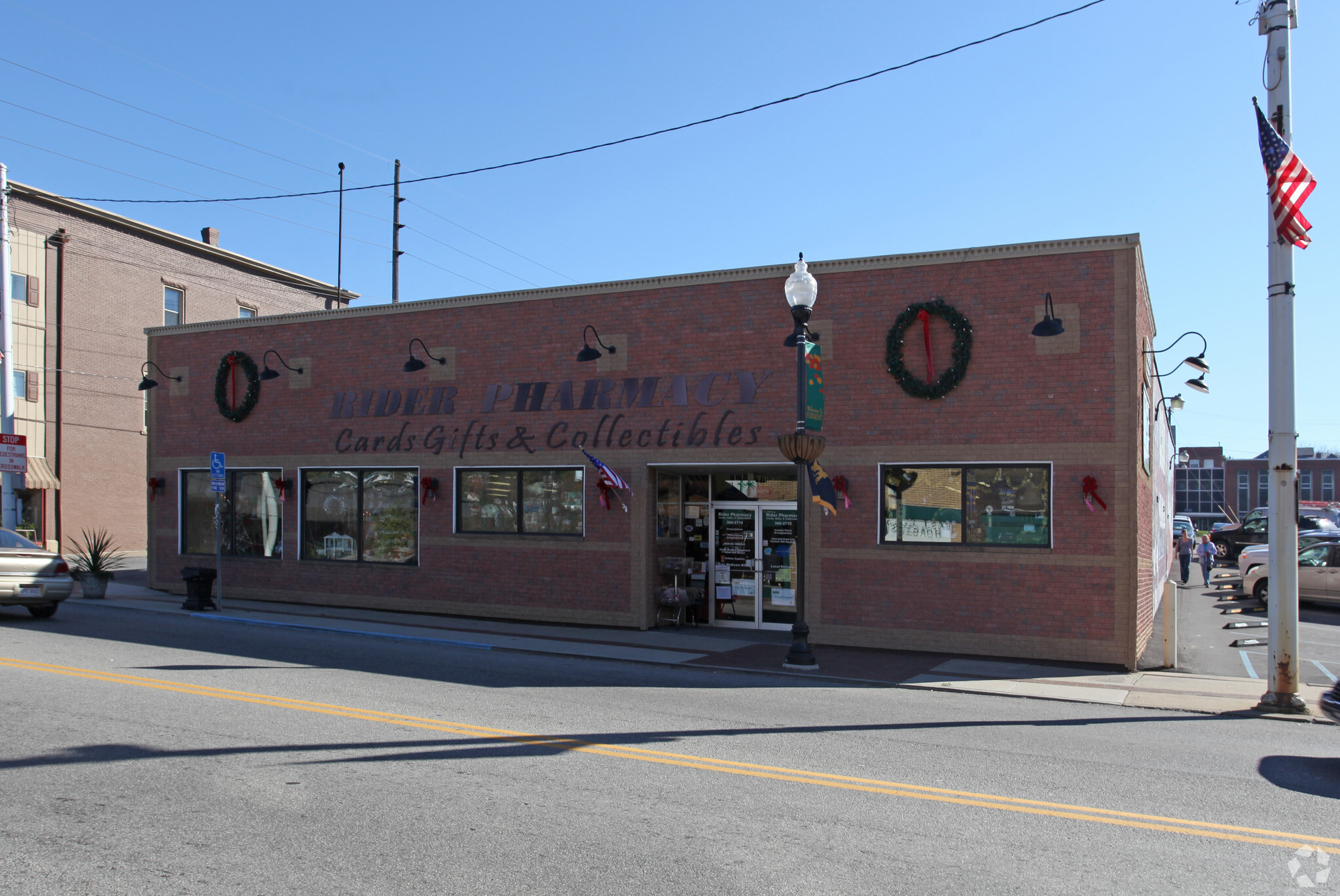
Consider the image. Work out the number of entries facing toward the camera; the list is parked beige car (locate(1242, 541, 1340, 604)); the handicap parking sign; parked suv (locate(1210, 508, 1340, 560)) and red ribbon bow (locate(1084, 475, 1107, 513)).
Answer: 2

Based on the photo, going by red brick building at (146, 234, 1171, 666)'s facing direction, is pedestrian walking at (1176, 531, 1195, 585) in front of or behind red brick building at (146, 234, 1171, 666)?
behind

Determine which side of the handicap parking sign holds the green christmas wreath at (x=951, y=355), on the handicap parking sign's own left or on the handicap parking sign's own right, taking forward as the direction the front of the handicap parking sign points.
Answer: on the handicap parking sign's own left

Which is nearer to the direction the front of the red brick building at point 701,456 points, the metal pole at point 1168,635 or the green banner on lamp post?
the green banner on lamp post

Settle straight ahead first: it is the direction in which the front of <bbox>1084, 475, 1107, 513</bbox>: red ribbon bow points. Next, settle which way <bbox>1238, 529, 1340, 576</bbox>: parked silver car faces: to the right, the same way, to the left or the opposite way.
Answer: to the right

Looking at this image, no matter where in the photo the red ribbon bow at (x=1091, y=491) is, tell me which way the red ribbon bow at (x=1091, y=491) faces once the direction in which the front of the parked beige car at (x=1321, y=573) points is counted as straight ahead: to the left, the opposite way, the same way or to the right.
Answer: to the left

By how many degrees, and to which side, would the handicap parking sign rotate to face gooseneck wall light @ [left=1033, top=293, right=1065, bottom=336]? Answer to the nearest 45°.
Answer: approximately 45° to its left

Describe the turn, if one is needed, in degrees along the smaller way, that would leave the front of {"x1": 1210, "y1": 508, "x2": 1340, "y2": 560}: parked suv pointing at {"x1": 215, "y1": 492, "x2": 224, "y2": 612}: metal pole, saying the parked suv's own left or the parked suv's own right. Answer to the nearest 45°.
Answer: approximately 45° to the parked suv's own left

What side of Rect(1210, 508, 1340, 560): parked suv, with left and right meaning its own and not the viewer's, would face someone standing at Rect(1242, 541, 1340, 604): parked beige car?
left

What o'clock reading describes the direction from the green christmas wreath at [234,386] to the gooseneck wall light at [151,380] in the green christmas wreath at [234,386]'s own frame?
The gooseneck wall light is roughly at 3 o'clock from the green christmas wreath.

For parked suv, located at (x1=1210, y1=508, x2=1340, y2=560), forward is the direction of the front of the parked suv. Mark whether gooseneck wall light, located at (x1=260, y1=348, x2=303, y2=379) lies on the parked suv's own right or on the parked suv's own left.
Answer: on the parked suv's own left

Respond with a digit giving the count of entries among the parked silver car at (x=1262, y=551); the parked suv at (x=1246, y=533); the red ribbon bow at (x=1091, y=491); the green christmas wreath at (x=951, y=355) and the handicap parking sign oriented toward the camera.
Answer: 3
